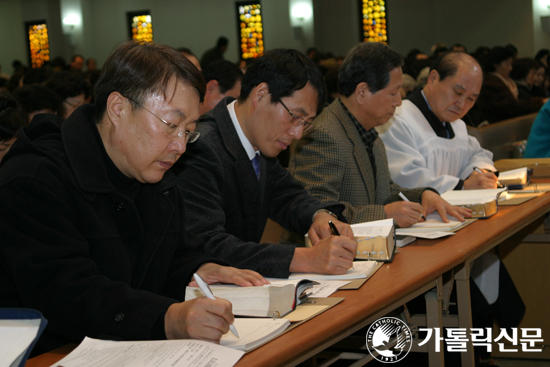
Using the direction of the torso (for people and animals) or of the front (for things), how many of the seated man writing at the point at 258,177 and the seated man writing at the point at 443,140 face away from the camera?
0

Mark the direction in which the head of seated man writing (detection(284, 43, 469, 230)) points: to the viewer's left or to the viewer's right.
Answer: to the viewer's right

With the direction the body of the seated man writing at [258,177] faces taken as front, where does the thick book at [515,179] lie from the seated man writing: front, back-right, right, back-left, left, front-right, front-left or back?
left

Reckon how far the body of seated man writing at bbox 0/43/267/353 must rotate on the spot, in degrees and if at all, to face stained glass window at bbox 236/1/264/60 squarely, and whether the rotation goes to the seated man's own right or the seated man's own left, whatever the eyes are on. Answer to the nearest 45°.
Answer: approximately 135° to the seated man's own left

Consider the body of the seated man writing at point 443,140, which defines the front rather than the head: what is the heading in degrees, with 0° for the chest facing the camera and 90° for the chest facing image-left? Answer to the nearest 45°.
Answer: approximately 315°

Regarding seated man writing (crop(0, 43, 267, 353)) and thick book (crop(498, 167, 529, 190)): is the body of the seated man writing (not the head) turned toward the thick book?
no

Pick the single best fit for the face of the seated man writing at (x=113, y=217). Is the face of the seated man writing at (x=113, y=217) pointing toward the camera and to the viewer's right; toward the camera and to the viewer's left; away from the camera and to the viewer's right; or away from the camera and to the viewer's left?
toward the camera and to the viewer's right

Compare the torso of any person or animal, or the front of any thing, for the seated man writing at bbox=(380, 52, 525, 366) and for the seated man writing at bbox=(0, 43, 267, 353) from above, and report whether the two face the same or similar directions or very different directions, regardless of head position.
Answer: same or similar directions

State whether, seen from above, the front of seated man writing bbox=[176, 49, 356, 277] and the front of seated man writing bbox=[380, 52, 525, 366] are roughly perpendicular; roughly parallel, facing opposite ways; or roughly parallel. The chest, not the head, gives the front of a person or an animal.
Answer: roughly parallel

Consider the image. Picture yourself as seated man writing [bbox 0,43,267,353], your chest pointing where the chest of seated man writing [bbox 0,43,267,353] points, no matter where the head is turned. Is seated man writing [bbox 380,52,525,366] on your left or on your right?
on your left

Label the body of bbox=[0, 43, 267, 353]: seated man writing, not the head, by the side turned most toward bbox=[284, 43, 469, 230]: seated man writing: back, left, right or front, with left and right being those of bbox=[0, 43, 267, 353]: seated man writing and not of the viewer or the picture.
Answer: left

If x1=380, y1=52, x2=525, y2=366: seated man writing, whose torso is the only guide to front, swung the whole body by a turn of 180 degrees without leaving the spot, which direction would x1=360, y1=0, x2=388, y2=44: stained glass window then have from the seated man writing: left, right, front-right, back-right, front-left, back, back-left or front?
front-right

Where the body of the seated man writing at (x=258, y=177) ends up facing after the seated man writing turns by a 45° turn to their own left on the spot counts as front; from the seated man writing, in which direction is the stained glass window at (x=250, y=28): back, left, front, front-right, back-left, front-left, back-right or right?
left
